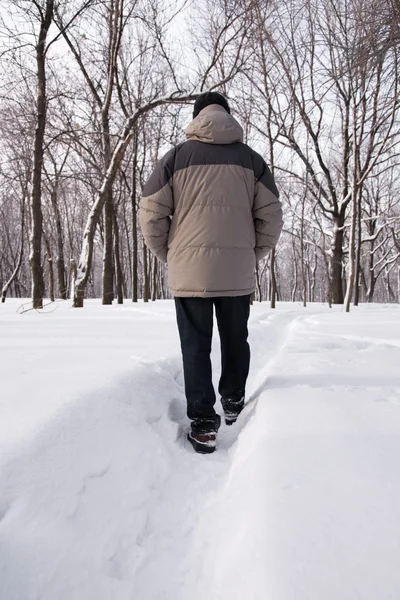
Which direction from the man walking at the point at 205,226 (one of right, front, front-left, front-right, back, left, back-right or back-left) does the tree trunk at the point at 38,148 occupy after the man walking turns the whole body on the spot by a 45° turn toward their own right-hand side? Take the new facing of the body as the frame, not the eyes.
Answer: left

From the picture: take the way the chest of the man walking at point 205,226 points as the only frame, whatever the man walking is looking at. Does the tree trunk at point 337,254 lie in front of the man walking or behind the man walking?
in front

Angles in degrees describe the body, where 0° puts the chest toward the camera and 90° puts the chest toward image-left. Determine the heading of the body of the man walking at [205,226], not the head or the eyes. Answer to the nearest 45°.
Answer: approximately 180°
